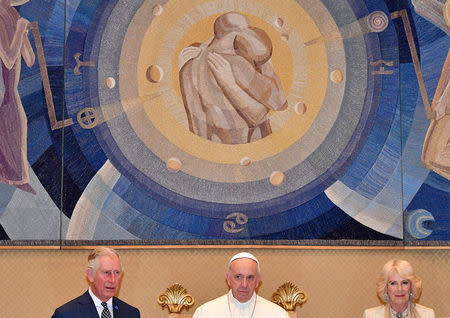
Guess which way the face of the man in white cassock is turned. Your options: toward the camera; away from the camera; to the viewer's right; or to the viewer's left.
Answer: toward the camera

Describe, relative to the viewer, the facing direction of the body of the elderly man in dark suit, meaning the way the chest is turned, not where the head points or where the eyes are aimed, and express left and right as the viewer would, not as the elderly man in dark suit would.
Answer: facing the viewer and to the right of the viewer

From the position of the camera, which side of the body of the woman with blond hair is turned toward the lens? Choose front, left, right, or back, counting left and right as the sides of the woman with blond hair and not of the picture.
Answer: front

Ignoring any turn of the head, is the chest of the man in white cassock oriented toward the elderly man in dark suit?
no

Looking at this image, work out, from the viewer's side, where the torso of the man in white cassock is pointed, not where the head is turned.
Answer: toward the camera

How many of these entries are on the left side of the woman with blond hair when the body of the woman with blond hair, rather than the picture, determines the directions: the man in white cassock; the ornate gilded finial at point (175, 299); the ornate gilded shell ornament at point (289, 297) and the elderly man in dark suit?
0

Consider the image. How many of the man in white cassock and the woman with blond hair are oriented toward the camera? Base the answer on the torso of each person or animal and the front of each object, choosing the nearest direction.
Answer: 2

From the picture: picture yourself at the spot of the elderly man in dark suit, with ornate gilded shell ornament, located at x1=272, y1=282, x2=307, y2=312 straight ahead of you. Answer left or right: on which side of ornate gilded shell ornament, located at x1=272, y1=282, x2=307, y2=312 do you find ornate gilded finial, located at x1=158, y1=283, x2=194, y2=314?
left

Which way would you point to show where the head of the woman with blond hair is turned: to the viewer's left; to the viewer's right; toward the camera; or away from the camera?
toward the camera

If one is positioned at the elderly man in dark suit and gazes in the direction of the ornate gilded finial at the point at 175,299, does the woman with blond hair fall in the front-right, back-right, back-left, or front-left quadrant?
front-right

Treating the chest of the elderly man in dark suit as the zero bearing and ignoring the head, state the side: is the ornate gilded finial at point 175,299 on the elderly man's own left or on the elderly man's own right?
on the elderly man's own left

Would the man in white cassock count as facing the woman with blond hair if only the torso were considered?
no

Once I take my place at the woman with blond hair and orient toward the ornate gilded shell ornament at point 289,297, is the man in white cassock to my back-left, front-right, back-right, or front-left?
front-left

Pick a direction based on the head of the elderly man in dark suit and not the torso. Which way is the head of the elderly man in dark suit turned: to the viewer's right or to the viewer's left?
to the viewer's right

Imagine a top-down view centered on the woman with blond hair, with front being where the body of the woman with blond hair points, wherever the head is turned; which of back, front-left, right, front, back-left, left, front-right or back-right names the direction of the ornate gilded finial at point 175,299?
right

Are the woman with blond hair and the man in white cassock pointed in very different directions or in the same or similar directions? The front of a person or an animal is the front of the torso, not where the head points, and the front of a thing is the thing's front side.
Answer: same or similar directions
